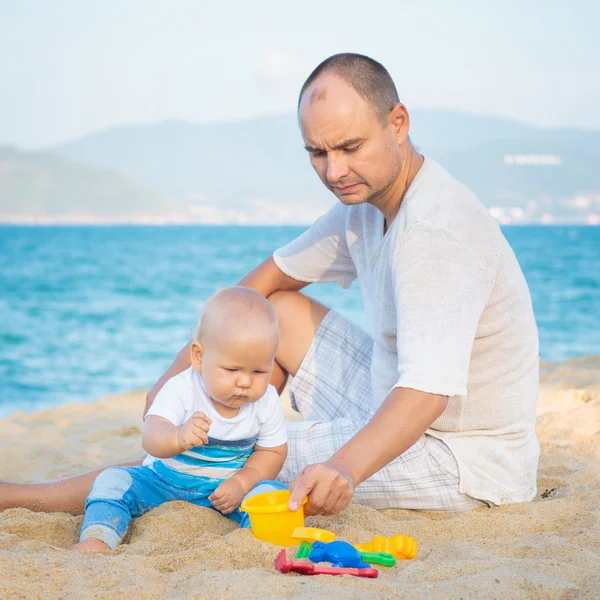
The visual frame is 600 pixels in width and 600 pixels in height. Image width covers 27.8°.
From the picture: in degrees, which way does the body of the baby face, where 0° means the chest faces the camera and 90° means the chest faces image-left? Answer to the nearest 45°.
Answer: approximately 0°

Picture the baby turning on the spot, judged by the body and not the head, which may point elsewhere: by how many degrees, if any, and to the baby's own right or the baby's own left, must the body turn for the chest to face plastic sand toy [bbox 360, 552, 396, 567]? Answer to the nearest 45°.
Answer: approximately 45° to the baby's own left

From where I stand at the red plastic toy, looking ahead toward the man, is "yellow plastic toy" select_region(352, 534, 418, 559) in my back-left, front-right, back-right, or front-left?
front-right

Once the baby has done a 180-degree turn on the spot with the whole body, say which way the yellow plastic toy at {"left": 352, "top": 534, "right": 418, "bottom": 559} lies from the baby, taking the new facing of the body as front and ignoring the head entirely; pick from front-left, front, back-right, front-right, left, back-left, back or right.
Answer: back-right

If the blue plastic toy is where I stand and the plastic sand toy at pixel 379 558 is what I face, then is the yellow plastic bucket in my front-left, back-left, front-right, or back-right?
back-left

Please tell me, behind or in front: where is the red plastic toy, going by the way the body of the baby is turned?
in front

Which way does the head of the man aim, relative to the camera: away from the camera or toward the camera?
toward the camera
